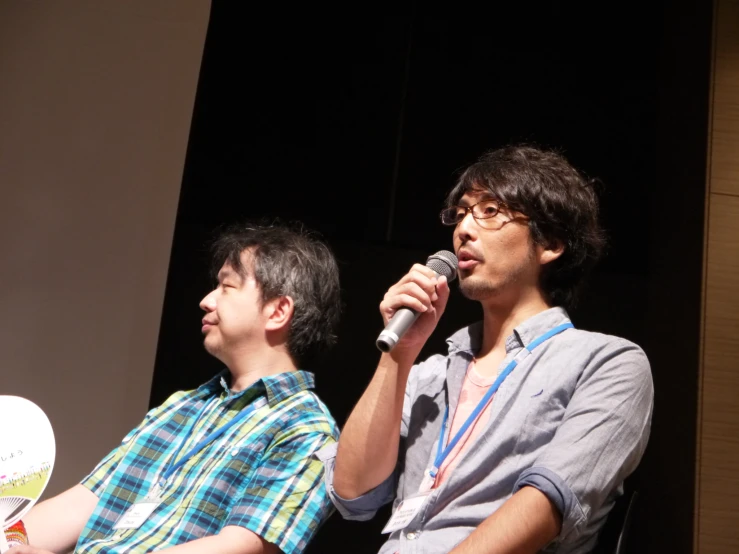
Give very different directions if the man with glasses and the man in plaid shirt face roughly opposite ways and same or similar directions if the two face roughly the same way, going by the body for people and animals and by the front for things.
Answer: same or similar directions

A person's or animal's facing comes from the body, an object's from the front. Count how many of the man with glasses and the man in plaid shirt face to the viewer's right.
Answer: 0

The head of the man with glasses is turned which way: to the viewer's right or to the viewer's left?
to the viewer's left

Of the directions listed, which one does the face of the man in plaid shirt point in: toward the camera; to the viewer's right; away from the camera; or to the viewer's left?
to the viewer's left

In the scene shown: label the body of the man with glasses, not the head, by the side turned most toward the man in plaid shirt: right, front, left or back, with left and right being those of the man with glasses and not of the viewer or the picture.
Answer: right

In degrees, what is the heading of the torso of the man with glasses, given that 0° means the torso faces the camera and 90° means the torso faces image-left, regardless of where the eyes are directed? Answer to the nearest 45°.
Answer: approximately 45°

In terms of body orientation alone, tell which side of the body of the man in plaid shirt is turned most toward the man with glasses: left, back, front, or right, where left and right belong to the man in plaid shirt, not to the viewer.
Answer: left

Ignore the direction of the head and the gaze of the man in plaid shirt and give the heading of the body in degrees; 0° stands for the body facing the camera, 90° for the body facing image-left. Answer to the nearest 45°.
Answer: approximately 45°
